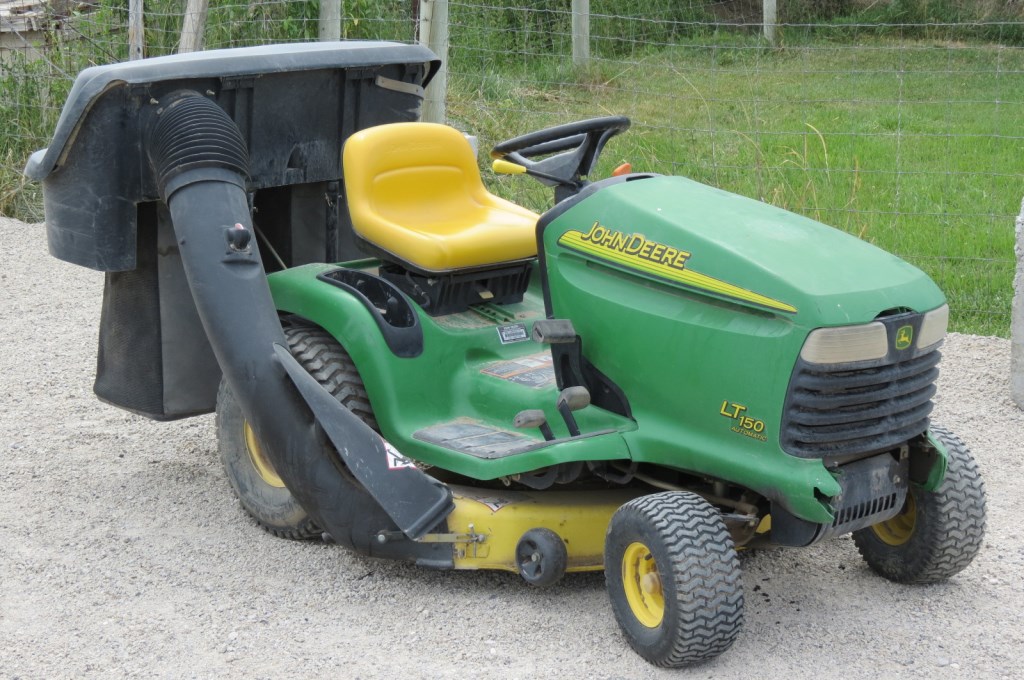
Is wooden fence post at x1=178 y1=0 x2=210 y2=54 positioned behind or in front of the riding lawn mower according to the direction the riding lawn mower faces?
behind

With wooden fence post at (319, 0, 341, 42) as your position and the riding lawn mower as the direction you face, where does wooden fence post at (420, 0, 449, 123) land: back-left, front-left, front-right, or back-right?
front-left

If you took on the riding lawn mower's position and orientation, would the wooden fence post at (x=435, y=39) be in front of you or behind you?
behind

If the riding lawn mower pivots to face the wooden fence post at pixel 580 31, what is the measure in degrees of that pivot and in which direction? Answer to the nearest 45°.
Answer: approximately 135° to its left

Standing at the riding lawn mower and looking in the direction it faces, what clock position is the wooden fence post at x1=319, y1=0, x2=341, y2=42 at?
The wooden fence post is roughly at 7 o'clock from the riding lawn mower.

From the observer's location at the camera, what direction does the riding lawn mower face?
facing the viewer and to the right of the viewer
